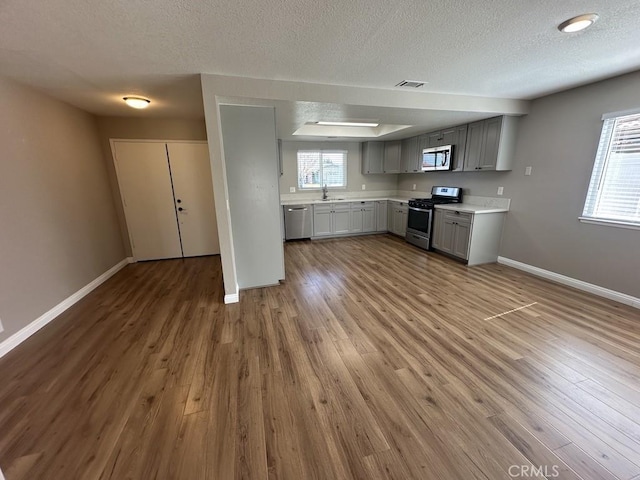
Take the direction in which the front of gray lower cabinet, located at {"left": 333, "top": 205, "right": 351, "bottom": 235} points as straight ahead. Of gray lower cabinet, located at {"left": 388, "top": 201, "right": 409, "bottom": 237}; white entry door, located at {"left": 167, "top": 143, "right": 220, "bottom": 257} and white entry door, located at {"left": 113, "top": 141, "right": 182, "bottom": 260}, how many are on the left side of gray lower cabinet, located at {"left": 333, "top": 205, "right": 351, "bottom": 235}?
1

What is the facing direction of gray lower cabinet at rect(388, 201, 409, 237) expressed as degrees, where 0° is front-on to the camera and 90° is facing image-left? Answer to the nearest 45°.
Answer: approximately 45°

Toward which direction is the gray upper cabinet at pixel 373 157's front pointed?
toward the camera

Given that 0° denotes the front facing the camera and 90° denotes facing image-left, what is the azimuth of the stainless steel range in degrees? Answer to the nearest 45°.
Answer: approximately 45°

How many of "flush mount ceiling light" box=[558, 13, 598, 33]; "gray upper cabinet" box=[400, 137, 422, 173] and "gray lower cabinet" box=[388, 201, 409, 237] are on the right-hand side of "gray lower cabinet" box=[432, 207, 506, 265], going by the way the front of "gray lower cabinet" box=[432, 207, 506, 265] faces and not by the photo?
2

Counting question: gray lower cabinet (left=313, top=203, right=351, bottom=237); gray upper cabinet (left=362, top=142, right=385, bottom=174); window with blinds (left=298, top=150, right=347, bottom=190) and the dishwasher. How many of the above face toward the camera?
4

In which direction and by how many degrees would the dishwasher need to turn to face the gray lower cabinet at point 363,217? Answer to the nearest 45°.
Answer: approximately 90° to its left

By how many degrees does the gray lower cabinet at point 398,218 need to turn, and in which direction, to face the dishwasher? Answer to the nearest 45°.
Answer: approximately 45° to its right

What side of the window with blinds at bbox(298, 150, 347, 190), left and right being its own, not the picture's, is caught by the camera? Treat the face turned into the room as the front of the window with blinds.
front

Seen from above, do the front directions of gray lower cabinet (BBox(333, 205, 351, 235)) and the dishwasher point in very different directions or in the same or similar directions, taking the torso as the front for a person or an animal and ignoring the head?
same or similar directions

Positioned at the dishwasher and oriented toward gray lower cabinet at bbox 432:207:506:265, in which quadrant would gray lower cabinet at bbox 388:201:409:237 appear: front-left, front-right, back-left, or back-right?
front-left

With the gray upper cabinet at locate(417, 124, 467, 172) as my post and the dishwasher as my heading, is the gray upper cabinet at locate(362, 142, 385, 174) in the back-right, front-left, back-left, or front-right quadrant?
front-right

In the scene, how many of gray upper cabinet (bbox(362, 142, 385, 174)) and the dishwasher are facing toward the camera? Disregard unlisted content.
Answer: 2

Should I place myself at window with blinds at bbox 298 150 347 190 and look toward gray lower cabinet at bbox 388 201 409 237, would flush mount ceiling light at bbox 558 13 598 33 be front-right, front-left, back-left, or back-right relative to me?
front-right

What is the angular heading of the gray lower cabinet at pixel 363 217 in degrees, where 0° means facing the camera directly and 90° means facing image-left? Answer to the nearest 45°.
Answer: approximately 0°

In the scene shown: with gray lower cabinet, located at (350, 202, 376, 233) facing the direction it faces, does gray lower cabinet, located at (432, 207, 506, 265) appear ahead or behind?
ahead

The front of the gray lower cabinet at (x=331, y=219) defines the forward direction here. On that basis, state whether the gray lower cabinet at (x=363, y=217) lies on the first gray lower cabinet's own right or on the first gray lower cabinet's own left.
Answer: on the first gray lower cabinet's own left

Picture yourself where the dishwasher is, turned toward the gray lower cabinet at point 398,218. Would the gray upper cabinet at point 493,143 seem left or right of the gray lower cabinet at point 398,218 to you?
right
